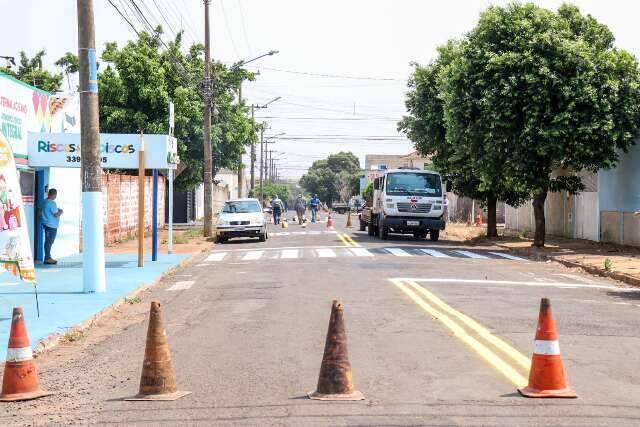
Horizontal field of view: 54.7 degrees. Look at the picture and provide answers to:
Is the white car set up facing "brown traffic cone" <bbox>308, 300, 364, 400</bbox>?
yes

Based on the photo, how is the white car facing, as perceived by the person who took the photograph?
facing the viewer

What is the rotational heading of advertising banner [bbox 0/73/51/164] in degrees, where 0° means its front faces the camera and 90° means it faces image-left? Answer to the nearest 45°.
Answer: approximately 315°

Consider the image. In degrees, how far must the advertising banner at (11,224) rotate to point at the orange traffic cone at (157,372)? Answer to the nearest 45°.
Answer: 0° — it already faces it

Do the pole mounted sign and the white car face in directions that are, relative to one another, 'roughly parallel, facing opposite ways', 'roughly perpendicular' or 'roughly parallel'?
roughly parallel

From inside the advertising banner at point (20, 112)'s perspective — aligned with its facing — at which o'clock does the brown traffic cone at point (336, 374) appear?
The brown traffic cone is roughly at 1 o'clock from the advertising banner.

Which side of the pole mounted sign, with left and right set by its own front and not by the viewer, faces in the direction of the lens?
front

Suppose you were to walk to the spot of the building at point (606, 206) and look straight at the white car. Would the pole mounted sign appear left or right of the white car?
left

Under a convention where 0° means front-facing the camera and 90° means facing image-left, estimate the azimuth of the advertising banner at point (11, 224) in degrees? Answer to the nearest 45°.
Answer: approximately 0°

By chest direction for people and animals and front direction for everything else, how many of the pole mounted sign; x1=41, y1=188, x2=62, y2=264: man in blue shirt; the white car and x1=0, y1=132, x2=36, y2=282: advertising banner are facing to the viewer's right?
1

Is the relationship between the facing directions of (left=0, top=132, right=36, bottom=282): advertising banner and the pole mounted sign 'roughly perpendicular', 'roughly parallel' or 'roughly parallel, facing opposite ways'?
roughly parallel

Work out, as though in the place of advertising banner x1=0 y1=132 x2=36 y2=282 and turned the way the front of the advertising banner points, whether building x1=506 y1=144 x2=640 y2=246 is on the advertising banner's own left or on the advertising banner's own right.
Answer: on the advertising banner's own left
